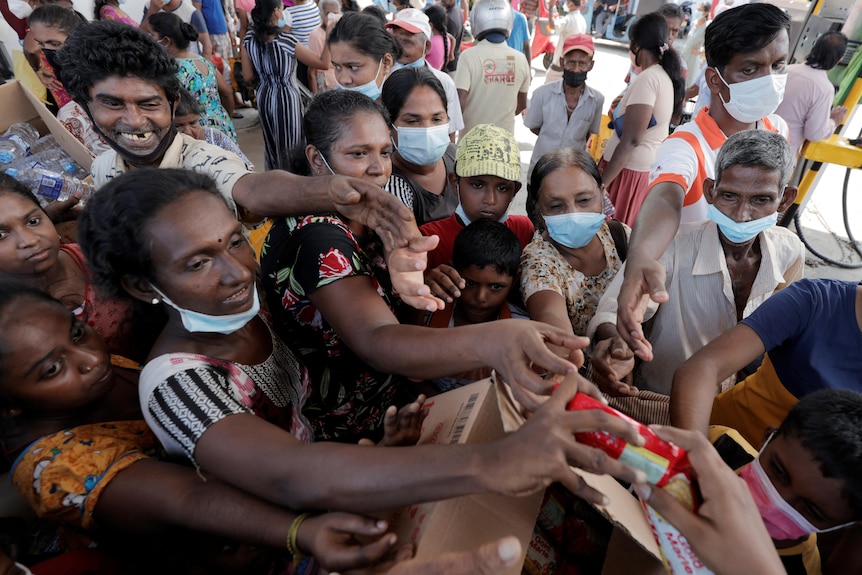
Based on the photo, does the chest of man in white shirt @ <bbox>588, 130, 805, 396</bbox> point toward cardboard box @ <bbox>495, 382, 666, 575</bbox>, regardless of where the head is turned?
yes

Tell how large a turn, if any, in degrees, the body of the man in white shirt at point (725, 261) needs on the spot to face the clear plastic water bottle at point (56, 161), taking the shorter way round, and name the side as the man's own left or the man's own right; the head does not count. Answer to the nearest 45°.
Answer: approximately 90° to the man's own right

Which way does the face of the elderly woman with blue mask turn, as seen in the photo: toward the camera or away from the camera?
toward the camera

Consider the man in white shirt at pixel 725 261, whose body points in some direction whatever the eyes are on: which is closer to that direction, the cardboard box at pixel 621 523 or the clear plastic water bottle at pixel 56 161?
the cardboard box

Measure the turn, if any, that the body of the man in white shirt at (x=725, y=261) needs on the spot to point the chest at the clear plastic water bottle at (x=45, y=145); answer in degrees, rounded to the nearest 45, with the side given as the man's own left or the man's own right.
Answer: approximately 90° to the man's own right

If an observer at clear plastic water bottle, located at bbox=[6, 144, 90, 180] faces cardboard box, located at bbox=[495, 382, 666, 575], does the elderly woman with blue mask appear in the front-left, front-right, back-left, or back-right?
front-left

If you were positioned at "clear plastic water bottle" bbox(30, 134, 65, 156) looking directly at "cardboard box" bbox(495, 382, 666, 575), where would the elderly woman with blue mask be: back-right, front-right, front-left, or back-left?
front-left

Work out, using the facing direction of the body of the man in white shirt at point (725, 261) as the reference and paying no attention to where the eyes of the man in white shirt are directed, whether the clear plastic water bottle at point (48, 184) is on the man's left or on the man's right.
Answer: on the man's right

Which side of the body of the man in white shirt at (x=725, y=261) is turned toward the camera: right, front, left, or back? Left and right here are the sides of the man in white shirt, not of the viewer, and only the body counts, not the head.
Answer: front

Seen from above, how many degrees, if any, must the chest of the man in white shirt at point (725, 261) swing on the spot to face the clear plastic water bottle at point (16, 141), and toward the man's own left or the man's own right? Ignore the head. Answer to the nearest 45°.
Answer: approximately 90° to the man's own right
